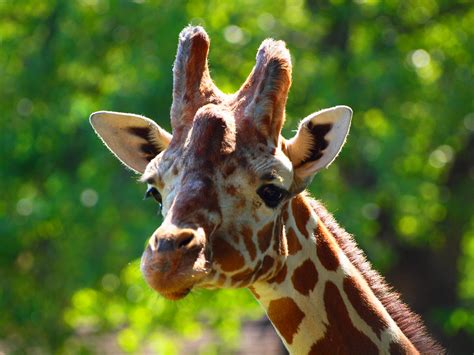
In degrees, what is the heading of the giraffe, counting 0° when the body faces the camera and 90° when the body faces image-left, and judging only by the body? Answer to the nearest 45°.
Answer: approximately 45°
